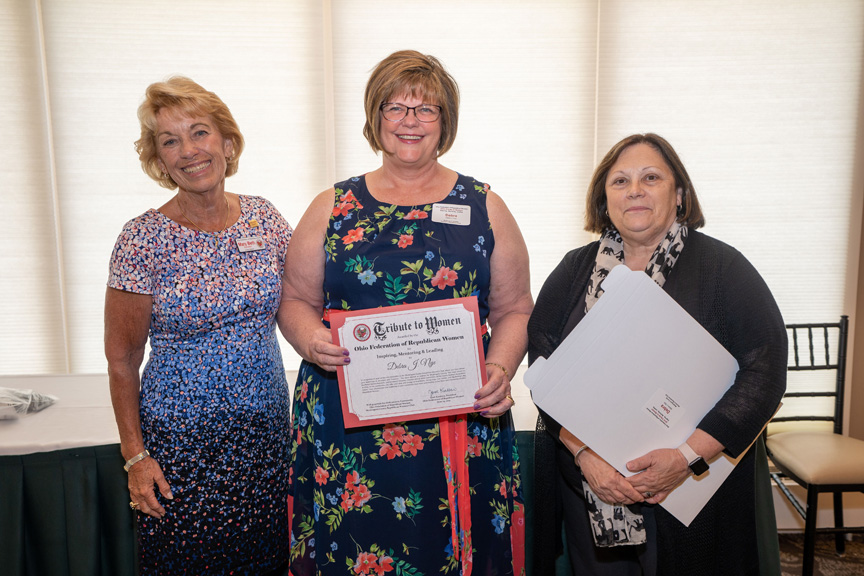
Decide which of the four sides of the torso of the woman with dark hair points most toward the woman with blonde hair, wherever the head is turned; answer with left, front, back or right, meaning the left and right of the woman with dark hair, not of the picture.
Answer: right

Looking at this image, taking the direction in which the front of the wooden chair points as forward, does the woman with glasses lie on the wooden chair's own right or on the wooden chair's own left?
on the wooden chair's own right

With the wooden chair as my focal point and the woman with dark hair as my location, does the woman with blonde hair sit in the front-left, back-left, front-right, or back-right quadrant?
back-left

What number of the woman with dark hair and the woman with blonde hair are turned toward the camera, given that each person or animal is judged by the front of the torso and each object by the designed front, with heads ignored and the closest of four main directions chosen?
2

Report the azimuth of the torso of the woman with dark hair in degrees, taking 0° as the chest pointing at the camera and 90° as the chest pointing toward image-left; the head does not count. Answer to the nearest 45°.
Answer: approximately 0°

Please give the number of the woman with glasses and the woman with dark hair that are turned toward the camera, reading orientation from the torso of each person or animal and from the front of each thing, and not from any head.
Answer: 2

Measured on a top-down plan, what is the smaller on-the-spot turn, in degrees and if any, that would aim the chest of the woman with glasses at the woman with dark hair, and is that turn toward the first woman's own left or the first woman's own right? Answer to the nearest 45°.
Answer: approximately 90° to the first woman's own left
